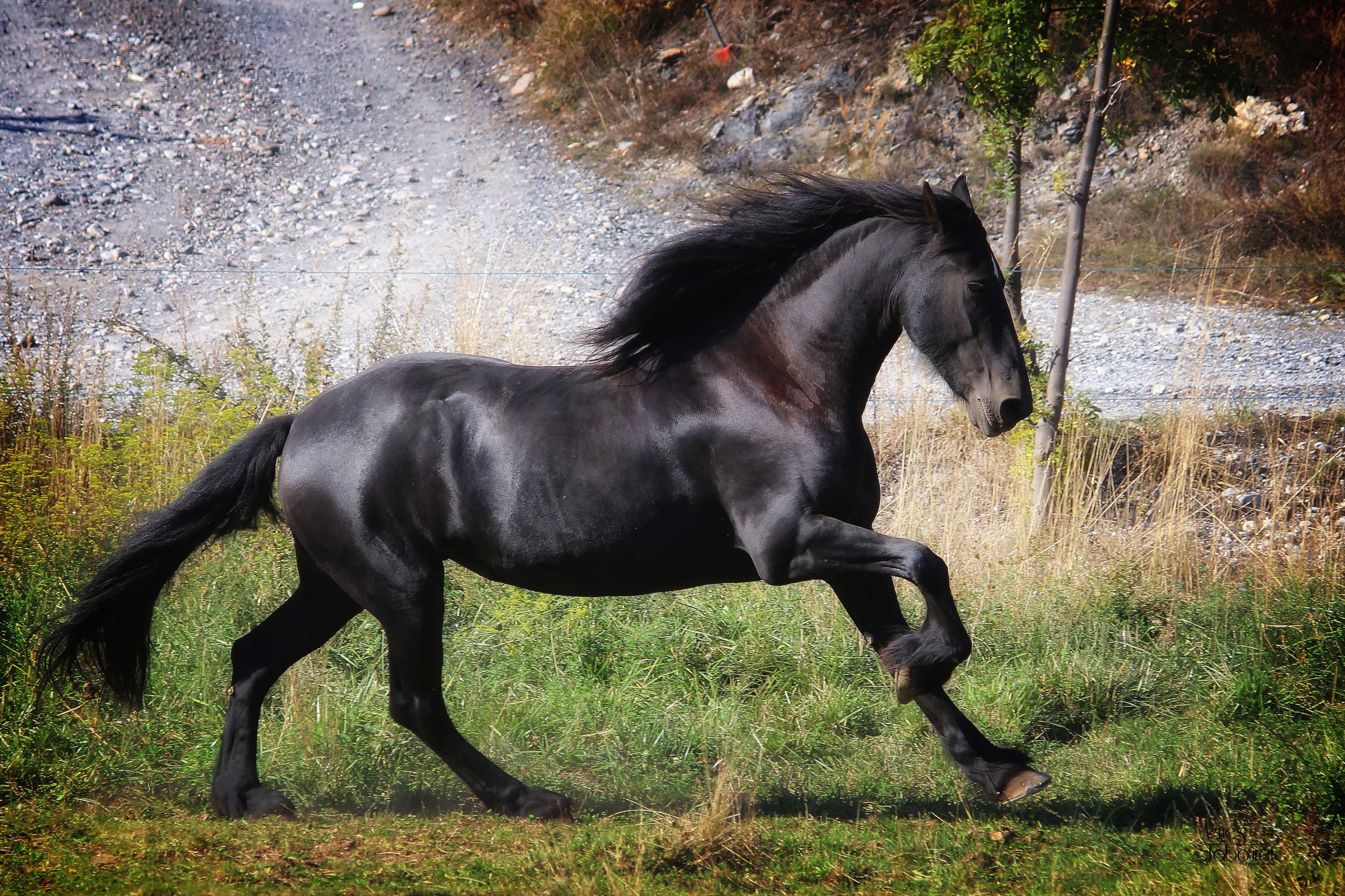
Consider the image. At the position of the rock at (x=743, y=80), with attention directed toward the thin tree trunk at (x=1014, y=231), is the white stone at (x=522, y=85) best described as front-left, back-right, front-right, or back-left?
back-right

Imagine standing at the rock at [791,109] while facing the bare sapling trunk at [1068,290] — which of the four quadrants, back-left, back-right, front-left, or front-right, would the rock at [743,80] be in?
back-right

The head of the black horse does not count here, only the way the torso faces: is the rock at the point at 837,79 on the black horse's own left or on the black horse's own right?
on the black horse's own left

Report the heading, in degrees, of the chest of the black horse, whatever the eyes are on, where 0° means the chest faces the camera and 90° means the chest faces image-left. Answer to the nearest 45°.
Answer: approximately 270°

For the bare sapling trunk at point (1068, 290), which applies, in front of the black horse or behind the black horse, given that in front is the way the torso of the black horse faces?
in front

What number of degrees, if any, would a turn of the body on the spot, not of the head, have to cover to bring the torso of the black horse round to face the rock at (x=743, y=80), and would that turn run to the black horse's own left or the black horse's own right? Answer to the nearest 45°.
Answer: approximately 90° to the black horse's own left

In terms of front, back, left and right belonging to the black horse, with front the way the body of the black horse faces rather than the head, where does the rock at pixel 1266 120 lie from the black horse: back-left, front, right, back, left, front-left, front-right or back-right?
front-left

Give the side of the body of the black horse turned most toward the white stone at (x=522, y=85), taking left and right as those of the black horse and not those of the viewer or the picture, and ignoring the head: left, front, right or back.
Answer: left

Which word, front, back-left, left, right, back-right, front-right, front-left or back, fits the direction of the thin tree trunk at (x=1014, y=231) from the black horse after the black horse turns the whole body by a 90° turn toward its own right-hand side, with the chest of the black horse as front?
back-left

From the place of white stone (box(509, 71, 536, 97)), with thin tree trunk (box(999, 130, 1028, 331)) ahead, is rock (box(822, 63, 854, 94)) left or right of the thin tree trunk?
left
